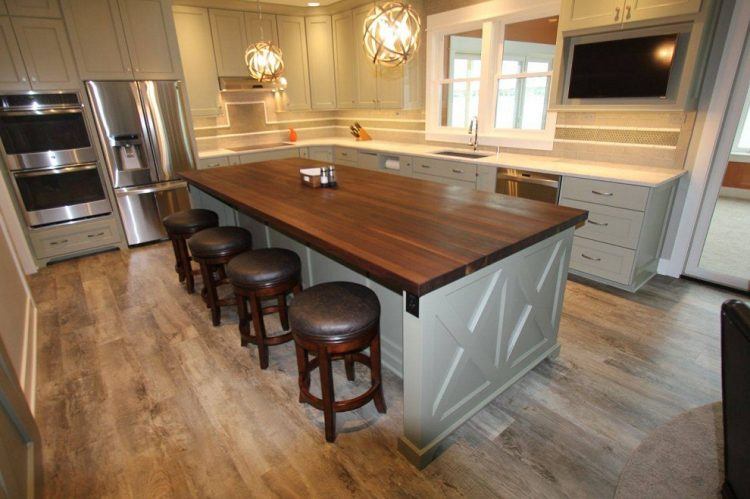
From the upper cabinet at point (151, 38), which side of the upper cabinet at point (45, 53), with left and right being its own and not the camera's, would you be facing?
left

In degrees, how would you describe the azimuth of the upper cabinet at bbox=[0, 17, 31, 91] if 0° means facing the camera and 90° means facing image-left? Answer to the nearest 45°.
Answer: approximately 0°

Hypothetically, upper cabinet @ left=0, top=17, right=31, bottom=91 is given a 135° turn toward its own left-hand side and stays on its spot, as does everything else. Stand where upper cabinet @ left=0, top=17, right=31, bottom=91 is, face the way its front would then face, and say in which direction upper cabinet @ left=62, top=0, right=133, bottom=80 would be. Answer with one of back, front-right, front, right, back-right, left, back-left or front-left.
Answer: front-right

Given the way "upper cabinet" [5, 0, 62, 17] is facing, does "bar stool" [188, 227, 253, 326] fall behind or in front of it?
in front

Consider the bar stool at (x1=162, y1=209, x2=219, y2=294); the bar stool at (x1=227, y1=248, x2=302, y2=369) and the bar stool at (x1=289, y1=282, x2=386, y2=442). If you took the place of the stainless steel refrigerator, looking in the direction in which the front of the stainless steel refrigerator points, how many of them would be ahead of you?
3

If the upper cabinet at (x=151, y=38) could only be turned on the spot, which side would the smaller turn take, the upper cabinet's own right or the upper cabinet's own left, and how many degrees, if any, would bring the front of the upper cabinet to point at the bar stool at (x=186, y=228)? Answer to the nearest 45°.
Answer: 0° — it already faces it

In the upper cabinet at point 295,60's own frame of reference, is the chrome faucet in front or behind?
in front
